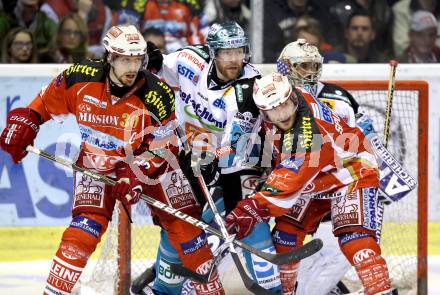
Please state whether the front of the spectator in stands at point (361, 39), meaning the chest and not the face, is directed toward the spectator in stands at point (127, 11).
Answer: no

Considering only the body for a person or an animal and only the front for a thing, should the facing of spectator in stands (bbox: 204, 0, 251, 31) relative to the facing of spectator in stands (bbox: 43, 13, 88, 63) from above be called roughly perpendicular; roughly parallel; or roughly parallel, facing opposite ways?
roughly parallel

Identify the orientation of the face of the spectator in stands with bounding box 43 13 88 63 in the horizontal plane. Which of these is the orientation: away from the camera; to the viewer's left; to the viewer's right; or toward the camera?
toward the camera

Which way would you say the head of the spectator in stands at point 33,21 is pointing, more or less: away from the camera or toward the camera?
toward the camera

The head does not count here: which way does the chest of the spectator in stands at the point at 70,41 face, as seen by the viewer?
toward the camera

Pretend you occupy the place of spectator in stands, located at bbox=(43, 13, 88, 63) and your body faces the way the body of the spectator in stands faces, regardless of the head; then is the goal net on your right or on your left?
on your left

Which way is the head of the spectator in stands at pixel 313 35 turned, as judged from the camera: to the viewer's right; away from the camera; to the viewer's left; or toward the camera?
toward the camera

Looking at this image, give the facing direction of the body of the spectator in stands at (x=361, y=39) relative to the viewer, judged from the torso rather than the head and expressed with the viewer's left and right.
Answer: facing the viewer

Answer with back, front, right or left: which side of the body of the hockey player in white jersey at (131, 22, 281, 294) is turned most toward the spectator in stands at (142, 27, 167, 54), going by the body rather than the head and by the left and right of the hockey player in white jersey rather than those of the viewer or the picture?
back

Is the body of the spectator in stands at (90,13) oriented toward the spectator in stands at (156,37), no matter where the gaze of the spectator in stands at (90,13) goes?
no

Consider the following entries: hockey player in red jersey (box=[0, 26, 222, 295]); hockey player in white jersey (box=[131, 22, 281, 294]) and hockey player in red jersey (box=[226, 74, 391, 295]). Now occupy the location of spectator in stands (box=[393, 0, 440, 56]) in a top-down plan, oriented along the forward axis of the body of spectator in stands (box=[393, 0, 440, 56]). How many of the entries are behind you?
0

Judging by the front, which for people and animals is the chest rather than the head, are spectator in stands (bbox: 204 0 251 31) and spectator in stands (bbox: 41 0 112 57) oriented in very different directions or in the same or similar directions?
same or similar directions

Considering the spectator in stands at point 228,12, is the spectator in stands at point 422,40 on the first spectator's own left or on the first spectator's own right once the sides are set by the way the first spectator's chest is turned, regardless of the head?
on the first spectator's own left

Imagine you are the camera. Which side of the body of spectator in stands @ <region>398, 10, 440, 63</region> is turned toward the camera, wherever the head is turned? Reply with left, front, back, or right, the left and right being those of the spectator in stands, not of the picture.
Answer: front
